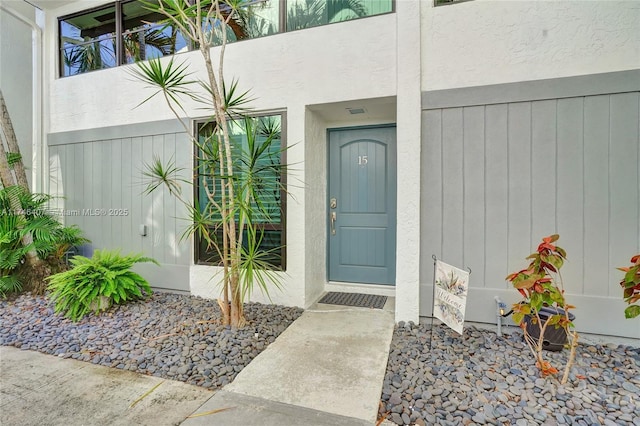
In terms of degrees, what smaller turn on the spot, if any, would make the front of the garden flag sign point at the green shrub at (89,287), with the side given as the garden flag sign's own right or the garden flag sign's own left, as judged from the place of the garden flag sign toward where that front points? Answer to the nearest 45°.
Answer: approximately 45° to the garden flag sign's own right

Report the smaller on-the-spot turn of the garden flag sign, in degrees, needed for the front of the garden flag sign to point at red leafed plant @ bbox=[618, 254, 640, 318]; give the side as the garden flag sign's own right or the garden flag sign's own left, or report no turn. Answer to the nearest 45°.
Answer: approximately 135° to the garden flag sign's own left

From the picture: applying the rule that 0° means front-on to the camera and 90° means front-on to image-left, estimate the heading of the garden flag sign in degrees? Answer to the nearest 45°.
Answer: approximately 45°

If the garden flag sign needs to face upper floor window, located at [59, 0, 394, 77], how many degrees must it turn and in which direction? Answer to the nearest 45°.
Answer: approximately 45° to its right

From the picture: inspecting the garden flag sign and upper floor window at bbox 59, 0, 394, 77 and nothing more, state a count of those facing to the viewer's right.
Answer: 0

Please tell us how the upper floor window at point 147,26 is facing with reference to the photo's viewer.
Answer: facing the viewer and to the left of the viewer

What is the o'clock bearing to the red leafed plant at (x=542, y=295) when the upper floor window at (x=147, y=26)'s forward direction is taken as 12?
The red leafed plant is roughly at 9 o'clock from the upper floor window.

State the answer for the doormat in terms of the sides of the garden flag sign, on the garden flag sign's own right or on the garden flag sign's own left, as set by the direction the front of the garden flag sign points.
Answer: on the garden flag sign's own right

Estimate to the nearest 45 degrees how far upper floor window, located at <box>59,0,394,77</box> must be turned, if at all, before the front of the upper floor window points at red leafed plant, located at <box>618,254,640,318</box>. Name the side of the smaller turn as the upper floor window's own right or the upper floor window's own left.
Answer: approximately 90° to the upper floor window's own left

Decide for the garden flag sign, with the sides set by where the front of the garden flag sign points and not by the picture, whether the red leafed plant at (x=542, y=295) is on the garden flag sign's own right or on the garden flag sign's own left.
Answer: on the garden flag sign's own left
